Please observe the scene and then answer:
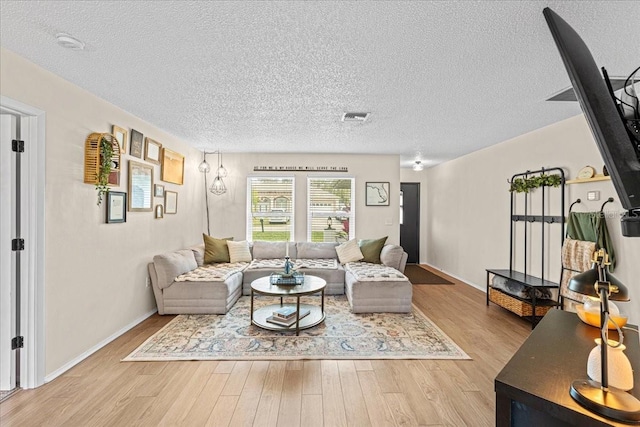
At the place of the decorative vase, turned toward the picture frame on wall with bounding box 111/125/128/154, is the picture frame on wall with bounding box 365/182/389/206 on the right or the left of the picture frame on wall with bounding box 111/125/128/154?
right

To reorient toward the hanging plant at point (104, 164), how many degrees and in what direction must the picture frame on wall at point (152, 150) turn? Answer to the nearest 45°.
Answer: approximately 90° to its right

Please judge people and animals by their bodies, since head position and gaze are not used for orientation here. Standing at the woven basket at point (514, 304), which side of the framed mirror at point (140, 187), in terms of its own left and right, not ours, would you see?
front

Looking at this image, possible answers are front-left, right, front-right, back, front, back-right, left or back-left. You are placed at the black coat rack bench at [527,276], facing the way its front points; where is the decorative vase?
front-left

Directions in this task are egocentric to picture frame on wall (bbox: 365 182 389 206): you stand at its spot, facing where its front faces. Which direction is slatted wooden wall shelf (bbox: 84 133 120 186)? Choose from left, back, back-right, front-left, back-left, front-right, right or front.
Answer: front-right

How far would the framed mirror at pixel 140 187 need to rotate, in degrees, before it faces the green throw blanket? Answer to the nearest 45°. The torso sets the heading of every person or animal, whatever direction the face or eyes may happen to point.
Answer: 0° — it already faces it

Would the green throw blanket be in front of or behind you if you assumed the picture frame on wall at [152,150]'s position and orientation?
in front

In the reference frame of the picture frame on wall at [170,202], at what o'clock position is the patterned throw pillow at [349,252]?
The patterned throw pillow is roughly at 11 o'clock from the picture frame on wall.

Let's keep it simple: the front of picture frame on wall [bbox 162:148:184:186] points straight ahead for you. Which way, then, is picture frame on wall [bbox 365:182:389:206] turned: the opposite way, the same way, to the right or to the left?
to the right

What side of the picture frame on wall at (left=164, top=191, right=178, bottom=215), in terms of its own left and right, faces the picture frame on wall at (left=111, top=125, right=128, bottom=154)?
right

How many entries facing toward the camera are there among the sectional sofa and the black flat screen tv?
1

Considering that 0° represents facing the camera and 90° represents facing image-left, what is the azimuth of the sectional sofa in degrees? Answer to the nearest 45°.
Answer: approximately 0°
